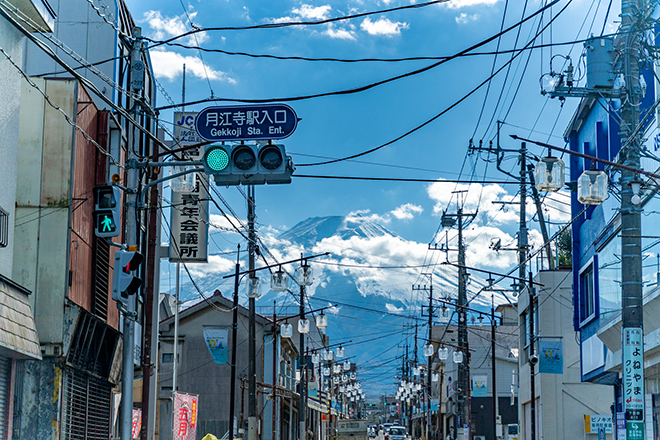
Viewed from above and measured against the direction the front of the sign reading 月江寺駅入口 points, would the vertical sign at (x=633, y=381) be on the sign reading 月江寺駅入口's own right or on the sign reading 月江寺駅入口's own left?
on the sign reading 月江寺駅入口's own left

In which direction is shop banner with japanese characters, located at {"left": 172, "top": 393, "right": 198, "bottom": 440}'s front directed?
toward the camera

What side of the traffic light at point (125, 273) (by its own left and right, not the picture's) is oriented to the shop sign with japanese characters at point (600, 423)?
left

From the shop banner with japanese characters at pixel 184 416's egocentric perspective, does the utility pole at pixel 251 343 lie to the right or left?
on its left

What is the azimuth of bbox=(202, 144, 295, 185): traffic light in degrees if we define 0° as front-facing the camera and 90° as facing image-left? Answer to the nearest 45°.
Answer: approximately 0°

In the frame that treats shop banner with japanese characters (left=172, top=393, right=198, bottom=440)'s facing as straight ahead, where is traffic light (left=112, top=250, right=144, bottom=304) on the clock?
The traffic light is roughly at 12 o'clock from the shop banner with japanese characters.

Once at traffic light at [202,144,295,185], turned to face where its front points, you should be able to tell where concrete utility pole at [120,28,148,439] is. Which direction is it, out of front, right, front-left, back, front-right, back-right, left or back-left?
back-right

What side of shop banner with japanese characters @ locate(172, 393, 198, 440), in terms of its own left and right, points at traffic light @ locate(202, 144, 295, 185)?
front

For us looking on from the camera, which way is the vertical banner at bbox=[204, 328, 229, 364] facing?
facing the viewer

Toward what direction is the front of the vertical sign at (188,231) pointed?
toward the camera

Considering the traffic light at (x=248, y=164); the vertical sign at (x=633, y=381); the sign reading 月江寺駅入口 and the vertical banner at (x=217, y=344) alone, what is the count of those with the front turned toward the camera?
4

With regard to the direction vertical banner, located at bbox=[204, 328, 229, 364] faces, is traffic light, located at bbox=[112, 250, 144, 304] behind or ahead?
ahead
